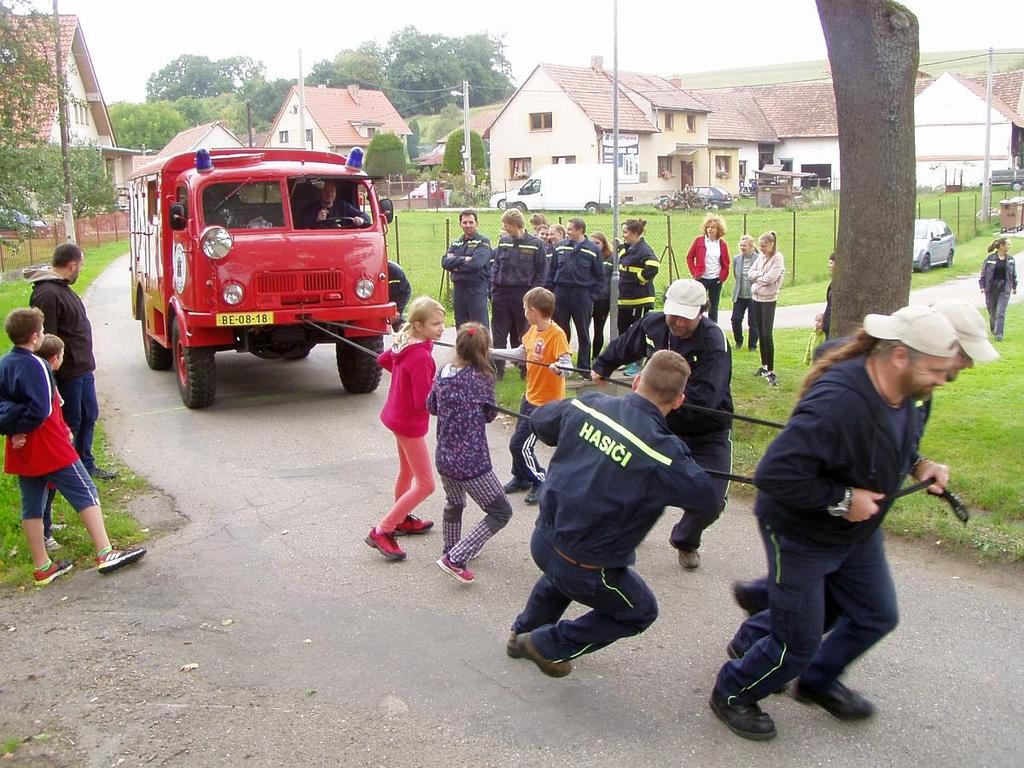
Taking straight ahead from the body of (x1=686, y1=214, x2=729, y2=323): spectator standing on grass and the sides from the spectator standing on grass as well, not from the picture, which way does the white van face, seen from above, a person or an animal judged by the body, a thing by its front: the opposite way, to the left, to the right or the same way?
to the right

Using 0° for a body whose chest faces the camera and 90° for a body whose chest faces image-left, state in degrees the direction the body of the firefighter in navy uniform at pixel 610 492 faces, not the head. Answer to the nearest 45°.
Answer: approximately 225°

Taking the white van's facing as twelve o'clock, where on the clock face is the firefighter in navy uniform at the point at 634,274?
The firefighter in navy uniform is roughly at 9 o'clock from the white van.

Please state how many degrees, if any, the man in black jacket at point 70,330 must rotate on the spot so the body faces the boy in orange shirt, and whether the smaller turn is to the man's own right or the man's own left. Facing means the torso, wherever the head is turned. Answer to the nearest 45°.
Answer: approximately 45° to the man's own right

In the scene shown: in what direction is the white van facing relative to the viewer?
to the viewer's left

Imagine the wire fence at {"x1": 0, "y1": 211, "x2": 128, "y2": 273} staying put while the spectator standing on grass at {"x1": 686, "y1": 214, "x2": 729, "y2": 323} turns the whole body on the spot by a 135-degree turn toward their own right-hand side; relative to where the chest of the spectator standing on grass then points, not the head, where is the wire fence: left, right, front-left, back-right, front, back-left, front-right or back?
front

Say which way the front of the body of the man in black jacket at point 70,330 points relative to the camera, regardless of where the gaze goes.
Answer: to the viewer's right

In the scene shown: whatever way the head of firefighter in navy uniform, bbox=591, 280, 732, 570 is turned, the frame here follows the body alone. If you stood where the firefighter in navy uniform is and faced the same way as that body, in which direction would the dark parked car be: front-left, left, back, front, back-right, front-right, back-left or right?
back-right

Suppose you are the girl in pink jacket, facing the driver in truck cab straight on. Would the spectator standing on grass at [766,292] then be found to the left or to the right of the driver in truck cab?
right
